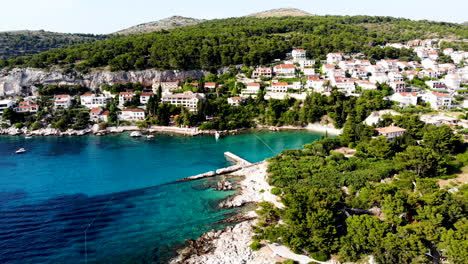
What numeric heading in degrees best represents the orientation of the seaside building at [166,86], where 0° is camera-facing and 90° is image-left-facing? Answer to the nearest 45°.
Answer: approximately 0°

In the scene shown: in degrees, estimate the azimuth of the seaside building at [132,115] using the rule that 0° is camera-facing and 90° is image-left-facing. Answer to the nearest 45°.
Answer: approximately 0°

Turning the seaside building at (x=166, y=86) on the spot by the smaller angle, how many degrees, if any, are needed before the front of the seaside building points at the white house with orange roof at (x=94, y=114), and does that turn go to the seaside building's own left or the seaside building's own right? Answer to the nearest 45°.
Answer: approximately 45° to the seaside building's own right

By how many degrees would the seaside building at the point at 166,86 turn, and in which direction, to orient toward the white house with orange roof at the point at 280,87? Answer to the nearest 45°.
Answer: approximately 45° to its left

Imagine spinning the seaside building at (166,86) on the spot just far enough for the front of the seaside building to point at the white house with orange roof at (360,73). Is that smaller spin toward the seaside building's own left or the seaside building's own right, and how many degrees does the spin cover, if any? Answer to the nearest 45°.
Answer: approximately 90° to the seaside building's own left

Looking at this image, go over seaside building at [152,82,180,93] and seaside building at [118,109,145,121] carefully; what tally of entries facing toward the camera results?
2
